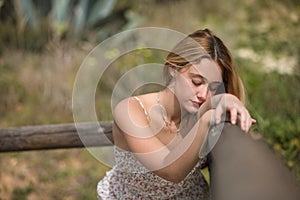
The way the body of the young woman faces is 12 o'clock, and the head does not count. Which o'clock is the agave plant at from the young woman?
The agave plant is roughly at 7 o'clock from the young woman.

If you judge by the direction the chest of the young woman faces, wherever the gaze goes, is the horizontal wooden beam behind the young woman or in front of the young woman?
behind

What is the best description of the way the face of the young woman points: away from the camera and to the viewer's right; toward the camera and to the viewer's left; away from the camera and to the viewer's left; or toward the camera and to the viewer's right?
toward the camera and to the viewer's right

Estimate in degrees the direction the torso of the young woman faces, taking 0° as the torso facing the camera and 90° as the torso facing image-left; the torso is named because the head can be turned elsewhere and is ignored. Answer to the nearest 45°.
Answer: approximately 315°

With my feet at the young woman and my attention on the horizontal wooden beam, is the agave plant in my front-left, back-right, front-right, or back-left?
front-right
